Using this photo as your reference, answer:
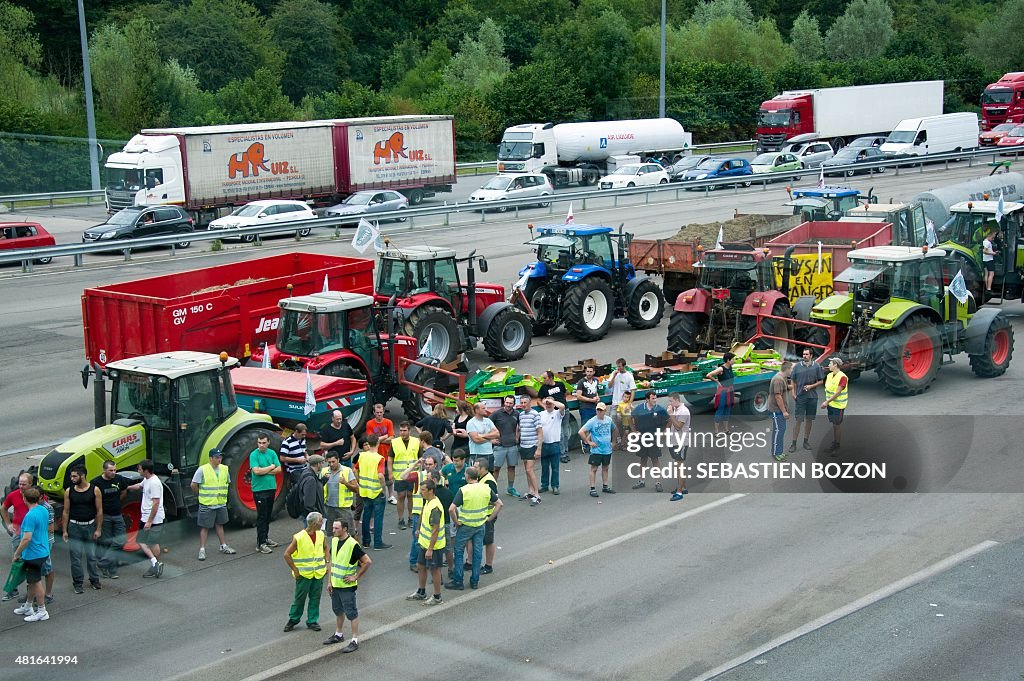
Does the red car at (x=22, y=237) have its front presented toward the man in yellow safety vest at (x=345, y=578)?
no

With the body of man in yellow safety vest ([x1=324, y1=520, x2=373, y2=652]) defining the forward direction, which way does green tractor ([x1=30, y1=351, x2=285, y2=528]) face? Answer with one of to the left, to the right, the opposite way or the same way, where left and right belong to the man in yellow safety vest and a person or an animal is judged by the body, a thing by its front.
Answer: the same way

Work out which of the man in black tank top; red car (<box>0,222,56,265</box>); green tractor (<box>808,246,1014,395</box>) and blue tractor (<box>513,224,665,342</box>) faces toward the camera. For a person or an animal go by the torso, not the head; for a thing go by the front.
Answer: the man in black tank top

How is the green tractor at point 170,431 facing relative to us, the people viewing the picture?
facing the viewer and to the left of the viewer

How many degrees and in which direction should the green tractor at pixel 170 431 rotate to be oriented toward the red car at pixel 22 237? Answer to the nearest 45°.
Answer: approximately 135° to its right

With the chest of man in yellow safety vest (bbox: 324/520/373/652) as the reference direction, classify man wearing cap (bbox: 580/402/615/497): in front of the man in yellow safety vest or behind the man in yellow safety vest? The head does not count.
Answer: behind

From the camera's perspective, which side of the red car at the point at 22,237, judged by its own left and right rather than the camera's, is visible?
left

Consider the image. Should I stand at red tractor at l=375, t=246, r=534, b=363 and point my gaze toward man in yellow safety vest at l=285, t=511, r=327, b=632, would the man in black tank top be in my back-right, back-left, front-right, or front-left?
front-right

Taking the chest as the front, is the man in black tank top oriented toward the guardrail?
no

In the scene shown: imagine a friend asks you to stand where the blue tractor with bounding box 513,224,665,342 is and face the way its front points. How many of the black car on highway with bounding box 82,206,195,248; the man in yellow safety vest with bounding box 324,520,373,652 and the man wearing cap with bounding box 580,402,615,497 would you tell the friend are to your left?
1

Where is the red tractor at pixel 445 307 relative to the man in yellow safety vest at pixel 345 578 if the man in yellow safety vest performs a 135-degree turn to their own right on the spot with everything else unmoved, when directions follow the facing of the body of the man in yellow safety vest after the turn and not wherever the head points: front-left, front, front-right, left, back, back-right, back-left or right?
front

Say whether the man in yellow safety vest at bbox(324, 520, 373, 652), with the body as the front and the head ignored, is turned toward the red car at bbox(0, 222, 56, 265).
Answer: no

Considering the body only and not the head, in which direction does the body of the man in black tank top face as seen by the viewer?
toward the camera

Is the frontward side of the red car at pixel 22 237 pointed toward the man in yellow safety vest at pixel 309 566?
no

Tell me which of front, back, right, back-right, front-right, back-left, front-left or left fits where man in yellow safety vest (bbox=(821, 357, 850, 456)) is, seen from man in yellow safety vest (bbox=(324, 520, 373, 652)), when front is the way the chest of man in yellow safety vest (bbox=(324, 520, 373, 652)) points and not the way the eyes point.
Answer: back
